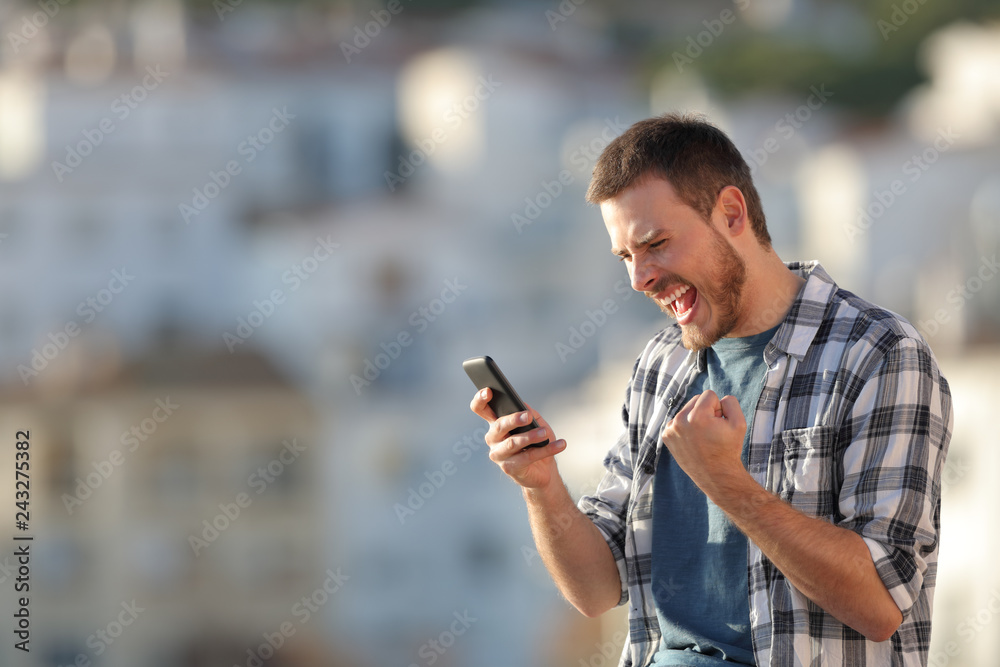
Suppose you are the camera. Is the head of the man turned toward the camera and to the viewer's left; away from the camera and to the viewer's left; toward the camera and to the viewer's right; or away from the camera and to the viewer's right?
toward the camera and to the viewer's left

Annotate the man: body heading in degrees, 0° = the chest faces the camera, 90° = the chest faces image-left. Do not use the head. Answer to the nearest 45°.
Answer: approximately 45°
